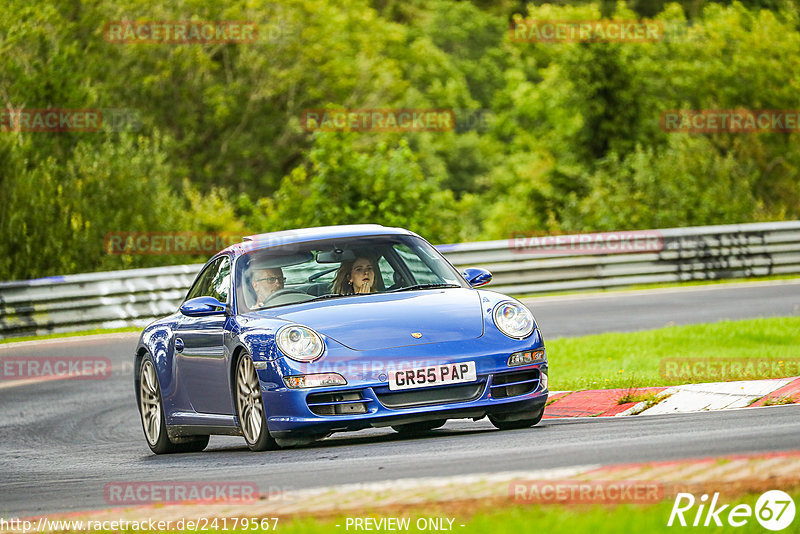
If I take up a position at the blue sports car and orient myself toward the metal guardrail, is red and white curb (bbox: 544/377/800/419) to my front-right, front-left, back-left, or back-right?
front-right

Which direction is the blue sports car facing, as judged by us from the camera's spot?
facing the viewer and to the right of the viewer

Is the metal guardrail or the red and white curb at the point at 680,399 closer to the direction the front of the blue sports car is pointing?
the red and white curb

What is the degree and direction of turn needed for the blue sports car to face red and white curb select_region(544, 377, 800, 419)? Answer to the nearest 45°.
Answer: approximately 90° to its left

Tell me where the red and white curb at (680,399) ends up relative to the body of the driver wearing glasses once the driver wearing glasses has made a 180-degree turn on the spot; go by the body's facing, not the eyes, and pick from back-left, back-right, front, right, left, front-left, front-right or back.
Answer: back-right

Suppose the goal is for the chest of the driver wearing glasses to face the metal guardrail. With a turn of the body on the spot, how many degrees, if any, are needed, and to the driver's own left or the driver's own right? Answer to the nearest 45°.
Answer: approximately 135° to the driver's own left

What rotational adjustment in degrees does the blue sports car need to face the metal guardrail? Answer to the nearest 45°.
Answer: approximately 135° to its left
